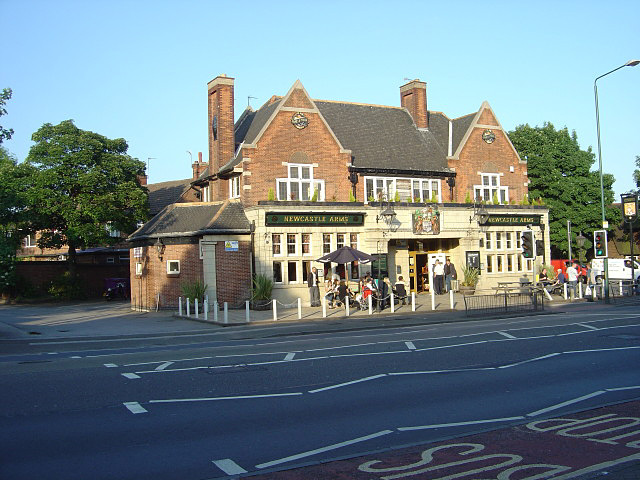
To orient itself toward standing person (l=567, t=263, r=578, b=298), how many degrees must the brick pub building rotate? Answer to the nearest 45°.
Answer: approximately 45° to its left

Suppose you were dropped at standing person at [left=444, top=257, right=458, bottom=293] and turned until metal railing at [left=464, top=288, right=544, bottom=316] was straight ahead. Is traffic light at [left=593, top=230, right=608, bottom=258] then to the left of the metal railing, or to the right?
left

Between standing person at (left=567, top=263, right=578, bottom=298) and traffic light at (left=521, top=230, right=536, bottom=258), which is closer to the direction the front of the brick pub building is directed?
the traffic light

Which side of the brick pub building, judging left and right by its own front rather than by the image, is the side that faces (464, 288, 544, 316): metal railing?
front

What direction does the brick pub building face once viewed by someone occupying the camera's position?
facing the viewer and to the right of the viewer

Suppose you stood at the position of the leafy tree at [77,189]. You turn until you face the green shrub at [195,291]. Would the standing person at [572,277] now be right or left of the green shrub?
left

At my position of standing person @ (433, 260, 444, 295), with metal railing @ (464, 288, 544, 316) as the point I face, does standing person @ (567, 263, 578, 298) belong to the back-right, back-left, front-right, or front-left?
front-left

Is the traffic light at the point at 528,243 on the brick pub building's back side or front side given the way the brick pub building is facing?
on the front side

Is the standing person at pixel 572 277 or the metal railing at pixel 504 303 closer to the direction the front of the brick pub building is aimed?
the metal railing

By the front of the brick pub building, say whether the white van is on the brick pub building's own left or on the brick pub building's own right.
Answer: on the brick pub building's own left

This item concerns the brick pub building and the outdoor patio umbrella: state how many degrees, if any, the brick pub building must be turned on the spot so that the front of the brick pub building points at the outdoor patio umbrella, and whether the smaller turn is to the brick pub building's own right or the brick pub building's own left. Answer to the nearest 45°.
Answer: approximately 45° to the brick pub building's own right

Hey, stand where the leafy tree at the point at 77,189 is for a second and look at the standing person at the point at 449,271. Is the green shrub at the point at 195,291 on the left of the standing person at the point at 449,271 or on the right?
right

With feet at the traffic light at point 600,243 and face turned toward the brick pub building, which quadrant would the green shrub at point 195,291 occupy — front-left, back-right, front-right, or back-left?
front-left

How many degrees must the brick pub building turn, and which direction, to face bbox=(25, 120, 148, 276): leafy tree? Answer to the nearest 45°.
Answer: approximately 135° to its right

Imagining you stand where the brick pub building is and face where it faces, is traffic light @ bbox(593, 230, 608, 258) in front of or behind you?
in front

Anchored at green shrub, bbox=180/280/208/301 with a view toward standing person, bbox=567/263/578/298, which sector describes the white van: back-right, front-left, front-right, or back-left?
front-left
